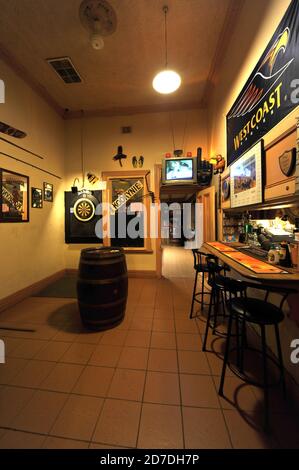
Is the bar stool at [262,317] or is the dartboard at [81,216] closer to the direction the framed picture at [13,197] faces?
the bar stool

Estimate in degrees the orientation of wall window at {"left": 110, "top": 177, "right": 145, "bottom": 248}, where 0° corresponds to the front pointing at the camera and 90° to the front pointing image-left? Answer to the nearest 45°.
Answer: approximately 0°

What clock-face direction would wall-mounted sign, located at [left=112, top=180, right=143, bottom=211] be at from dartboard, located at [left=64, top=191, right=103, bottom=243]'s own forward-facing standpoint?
The wall-mounted sign is roughly at 10 o'clock from the dartboard.

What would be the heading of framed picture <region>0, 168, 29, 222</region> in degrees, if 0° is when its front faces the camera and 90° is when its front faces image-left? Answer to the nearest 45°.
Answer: approximately 315°

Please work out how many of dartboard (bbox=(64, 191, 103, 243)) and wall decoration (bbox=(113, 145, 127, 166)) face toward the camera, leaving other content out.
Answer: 2

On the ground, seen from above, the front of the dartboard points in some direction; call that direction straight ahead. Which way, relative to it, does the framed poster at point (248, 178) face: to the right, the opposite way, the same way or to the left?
to the right

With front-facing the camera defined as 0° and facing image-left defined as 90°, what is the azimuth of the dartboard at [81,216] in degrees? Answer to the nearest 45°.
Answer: approximately 0°

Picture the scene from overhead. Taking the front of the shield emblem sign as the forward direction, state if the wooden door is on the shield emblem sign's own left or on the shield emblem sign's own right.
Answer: on the shield emblem sign's own right
